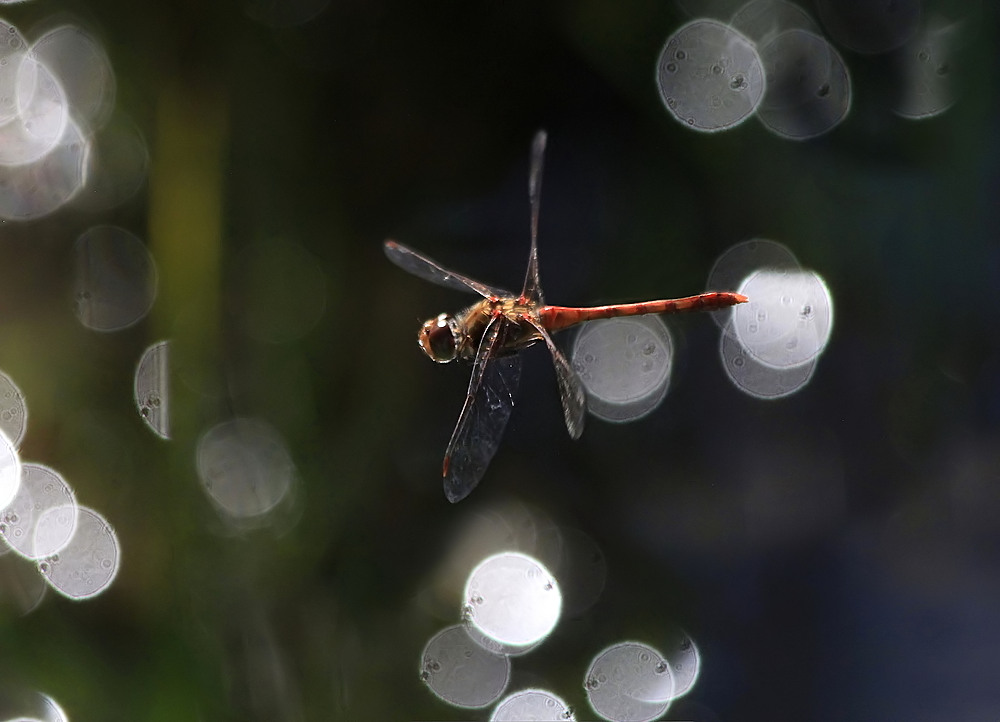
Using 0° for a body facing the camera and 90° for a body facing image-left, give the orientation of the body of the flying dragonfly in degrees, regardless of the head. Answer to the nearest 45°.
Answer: approximately 90°
